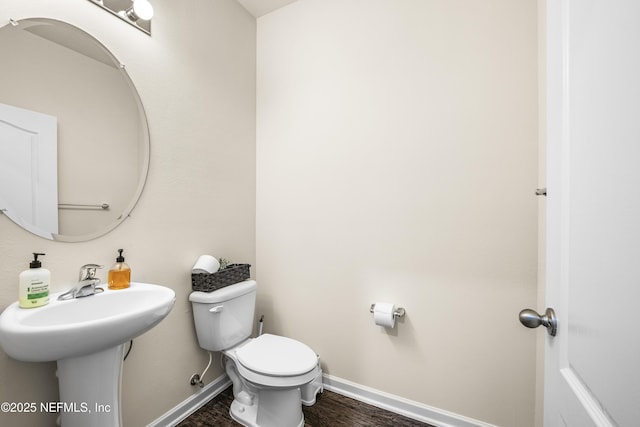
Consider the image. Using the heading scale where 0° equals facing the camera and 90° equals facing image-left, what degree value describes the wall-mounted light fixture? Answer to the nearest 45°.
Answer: approximately 315°

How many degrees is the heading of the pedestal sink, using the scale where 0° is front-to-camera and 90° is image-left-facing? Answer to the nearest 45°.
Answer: approximately 315°

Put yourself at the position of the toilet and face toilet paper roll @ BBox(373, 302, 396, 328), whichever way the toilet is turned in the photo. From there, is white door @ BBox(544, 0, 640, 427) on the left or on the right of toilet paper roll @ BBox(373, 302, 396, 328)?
right

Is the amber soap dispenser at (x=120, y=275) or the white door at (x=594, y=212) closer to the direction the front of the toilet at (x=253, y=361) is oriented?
the white door

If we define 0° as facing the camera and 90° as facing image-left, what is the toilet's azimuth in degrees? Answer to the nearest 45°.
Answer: approximately 315°

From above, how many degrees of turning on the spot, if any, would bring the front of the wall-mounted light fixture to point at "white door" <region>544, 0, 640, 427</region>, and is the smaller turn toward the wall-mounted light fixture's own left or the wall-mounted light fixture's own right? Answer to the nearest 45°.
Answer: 0° — it already faces it
